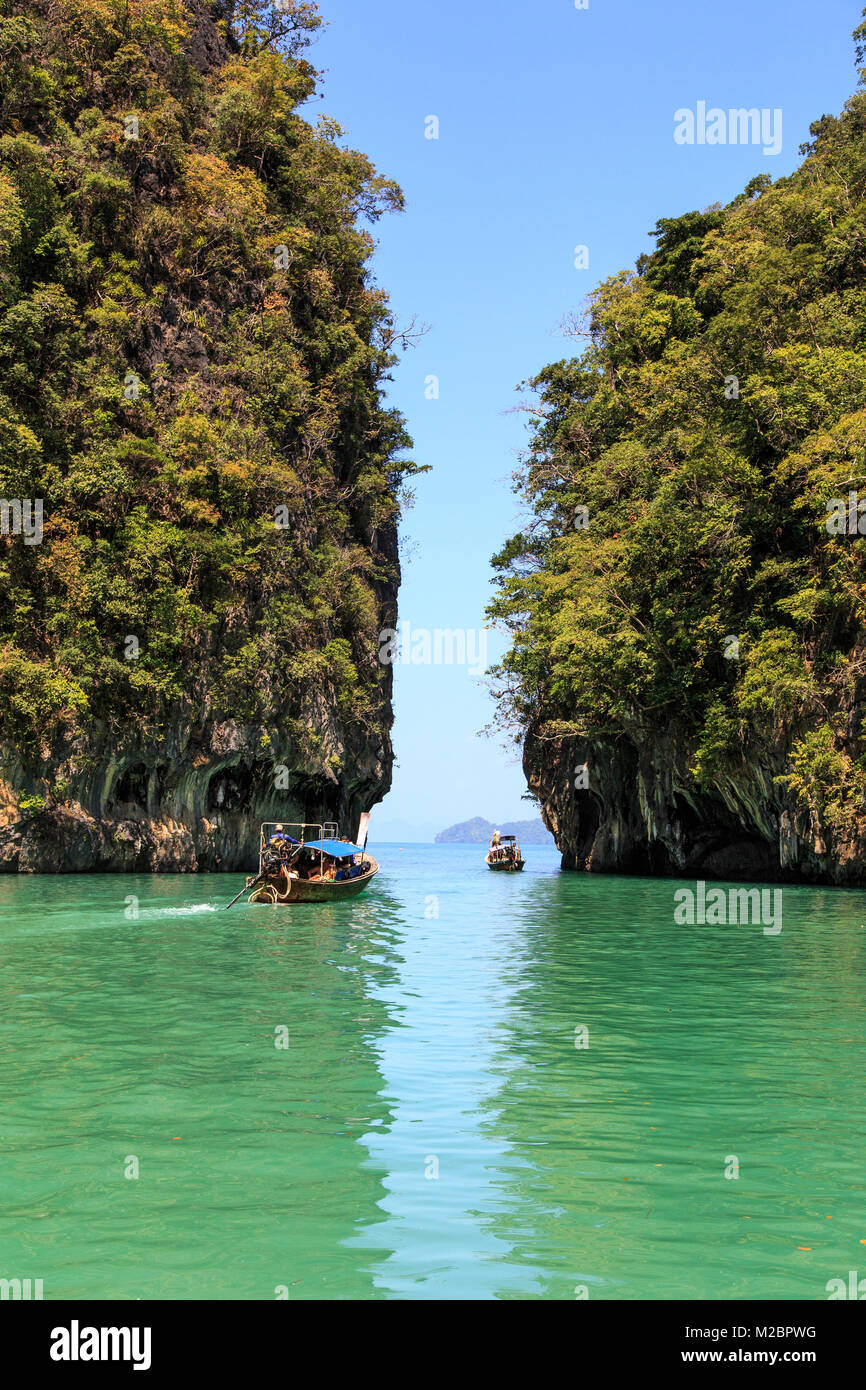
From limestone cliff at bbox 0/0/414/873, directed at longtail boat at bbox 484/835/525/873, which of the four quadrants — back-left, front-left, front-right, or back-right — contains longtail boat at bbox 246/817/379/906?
back-right

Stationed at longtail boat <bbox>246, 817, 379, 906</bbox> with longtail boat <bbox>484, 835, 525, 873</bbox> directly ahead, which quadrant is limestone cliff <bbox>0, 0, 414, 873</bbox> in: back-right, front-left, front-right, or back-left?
front-left

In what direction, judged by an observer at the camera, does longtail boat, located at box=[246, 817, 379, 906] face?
facing away from the viewer and to the right of the viewer

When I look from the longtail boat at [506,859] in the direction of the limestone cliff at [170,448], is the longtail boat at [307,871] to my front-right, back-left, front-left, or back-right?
front-left

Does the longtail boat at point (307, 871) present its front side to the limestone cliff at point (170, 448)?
no

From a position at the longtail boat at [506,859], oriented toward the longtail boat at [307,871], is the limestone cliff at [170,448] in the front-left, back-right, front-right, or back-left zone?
front-right

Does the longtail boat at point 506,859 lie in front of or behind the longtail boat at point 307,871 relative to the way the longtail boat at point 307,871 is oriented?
in front

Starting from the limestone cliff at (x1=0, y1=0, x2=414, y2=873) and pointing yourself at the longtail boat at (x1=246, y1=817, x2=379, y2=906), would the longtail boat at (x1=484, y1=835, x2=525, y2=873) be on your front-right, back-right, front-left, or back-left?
back-left
